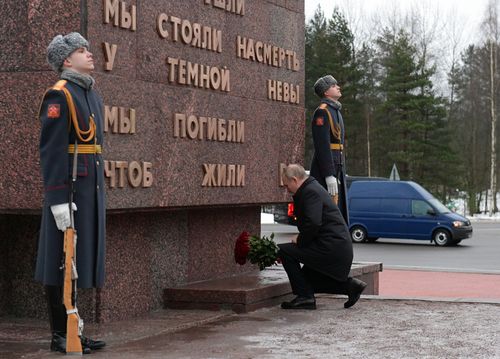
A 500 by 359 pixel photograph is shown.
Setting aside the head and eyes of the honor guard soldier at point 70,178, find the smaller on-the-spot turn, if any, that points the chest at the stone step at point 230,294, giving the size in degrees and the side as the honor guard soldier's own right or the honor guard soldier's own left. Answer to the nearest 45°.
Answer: approximately 90° to the honor guard soldier's own left

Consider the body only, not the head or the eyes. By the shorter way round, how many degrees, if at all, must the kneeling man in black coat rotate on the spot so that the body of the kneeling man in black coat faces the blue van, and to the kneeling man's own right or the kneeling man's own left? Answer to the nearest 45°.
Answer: approximately 90° to the kneeling man's own right

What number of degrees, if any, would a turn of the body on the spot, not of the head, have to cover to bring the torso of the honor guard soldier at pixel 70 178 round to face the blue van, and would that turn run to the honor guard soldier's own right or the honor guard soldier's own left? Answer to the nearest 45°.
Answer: approximately 90° to the honor guard soldier's own left

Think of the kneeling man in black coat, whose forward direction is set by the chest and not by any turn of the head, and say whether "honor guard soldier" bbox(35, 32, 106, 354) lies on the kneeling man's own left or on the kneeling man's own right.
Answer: on the kneeling man's own left

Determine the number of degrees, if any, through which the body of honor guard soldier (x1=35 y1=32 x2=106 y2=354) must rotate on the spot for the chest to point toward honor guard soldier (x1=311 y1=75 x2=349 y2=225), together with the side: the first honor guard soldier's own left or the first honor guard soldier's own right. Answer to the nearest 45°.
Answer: approximately 90° to the first honor guard soldier's own left

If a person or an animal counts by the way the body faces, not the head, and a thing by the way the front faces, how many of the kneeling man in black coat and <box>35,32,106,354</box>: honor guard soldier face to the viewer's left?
1

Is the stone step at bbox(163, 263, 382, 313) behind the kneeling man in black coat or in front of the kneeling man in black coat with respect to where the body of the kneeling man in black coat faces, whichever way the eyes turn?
in front

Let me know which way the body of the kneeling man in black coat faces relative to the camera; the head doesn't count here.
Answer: to the viewer's left

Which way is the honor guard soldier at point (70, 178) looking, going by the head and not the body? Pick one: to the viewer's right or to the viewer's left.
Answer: to the viewer's right
